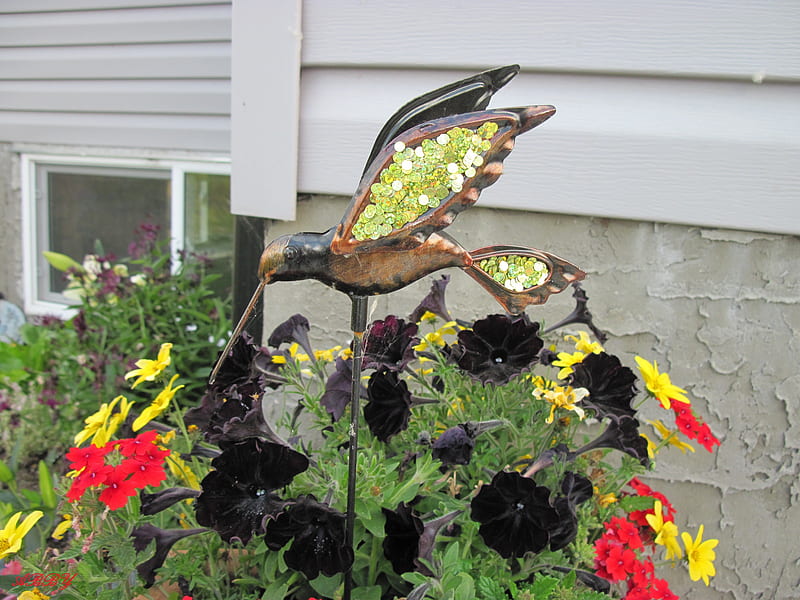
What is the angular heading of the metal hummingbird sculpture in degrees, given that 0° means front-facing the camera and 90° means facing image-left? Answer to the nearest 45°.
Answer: approximately 90°

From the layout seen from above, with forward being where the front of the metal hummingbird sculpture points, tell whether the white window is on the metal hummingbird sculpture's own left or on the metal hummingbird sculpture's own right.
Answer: on the metal hummingbird sculpture's own right
